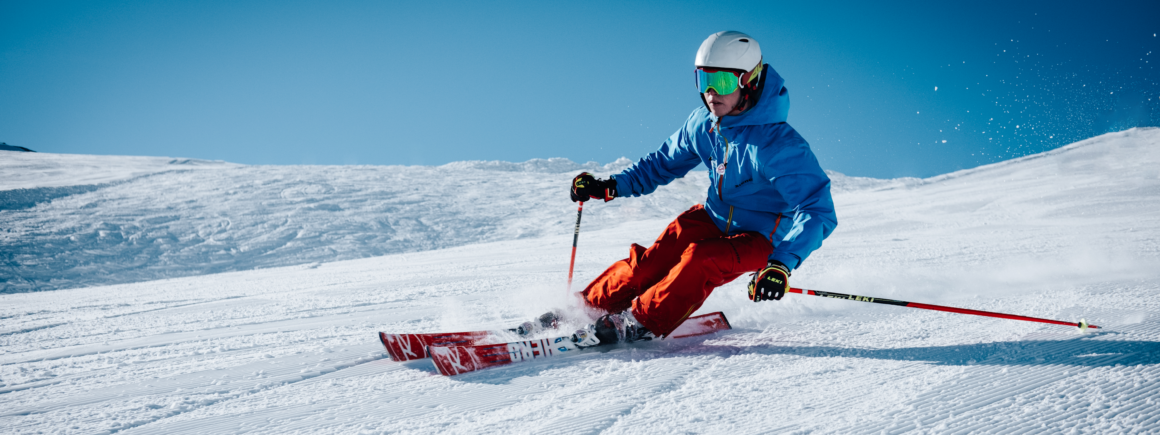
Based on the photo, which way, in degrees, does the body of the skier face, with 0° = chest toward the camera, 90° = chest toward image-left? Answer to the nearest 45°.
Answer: approximately 45°

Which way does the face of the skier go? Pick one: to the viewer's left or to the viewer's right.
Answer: to the viewer's left
